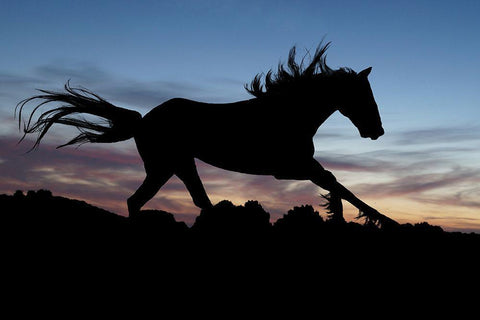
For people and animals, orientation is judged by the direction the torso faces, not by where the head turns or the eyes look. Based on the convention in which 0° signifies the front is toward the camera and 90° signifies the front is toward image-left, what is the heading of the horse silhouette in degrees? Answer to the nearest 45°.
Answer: approximately 270°
